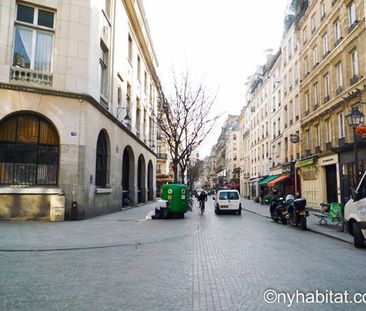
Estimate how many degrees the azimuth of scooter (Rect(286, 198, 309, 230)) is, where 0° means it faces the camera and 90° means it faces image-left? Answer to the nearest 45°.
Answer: approximately 135°

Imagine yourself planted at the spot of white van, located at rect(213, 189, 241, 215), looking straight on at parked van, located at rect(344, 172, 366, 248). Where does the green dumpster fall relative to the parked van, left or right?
right
